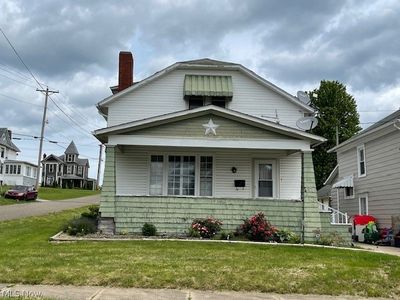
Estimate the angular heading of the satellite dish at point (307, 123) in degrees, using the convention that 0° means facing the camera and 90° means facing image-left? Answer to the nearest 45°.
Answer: approximately 315°

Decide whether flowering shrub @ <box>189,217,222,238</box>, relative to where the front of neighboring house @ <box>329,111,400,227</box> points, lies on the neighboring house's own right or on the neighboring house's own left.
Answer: on the neighboring house's own right

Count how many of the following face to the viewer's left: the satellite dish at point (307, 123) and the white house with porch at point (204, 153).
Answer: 0

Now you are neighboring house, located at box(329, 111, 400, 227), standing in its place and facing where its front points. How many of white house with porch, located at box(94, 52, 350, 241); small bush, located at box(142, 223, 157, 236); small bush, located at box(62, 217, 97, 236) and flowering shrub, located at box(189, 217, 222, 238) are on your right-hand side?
4

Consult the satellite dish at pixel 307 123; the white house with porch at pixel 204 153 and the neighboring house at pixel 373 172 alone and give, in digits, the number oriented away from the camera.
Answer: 0

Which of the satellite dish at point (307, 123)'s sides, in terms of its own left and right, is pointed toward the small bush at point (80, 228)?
right

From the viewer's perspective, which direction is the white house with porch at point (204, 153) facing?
toward the camera

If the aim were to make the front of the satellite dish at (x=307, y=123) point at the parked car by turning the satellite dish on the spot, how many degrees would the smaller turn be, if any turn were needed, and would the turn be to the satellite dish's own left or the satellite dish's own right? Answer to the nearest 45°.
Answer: approximately 180°

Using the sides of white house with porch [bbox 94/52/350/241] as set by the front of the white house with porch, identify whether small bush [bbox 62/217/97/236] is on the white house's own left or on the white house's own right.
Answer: on the white house's own right
